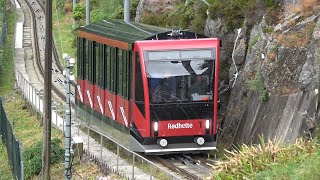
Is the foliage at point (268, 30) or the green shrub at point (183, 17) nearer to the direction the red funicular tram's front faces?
the foliage

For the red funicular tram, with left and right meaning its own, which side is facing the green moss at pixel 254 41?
left

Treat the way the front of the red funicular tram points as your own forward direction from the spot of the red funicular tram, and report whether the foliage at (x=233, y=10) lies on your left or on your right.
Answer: on your left

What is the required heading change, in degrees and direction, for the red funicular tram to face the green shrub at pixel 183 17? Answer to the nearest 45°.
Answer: approximately 135° to its left

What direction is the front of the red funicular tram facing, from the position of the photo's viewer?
facing the viewer and to the right of the viewer

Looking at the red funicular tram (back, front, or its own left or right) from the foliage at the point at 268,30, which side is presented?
left
